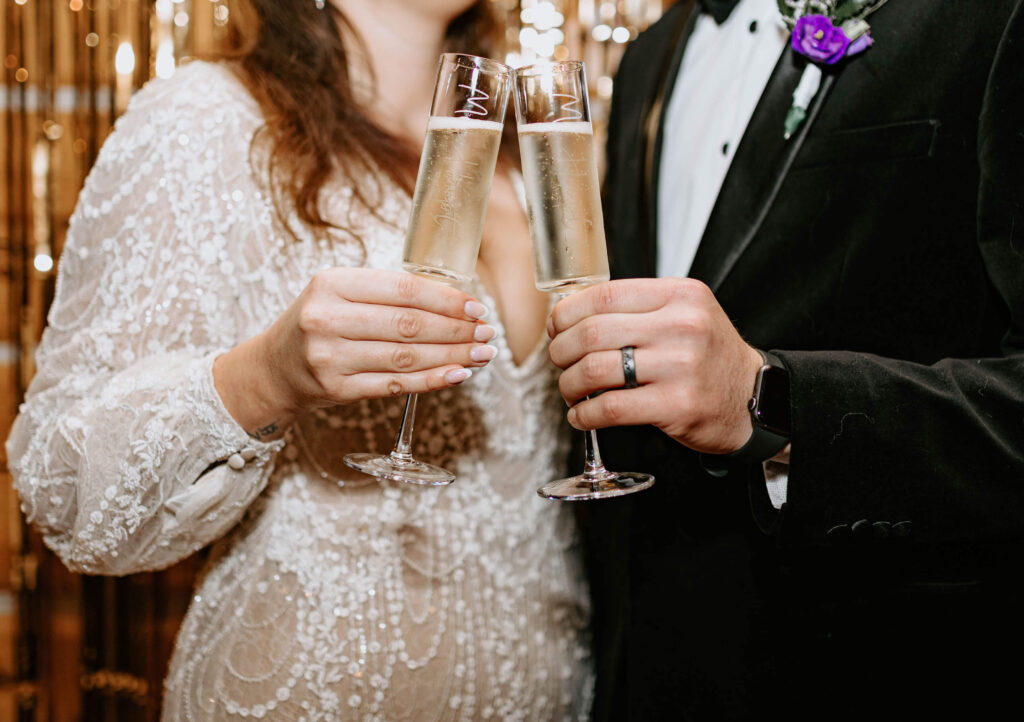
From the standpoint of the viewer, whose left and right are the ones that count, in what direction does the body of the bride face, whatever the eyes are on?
facing the viewer and to the right of the viewer

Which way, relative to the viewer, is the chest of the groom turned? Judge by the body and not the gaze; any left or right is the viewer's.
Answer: facing the viewer and to the left of the viewer

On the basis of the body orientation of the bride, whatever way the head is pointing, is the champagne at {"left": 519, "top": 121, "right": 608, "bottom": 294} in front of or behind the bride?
in front

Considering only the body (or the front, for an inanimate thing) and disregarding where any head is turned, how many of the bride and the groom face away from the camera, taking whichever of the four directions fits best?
0

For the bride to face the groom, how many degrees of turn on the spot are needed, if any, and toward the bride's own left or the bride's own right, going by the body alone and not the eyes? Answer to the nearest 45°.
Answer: approximately 45° to the bride's own left
